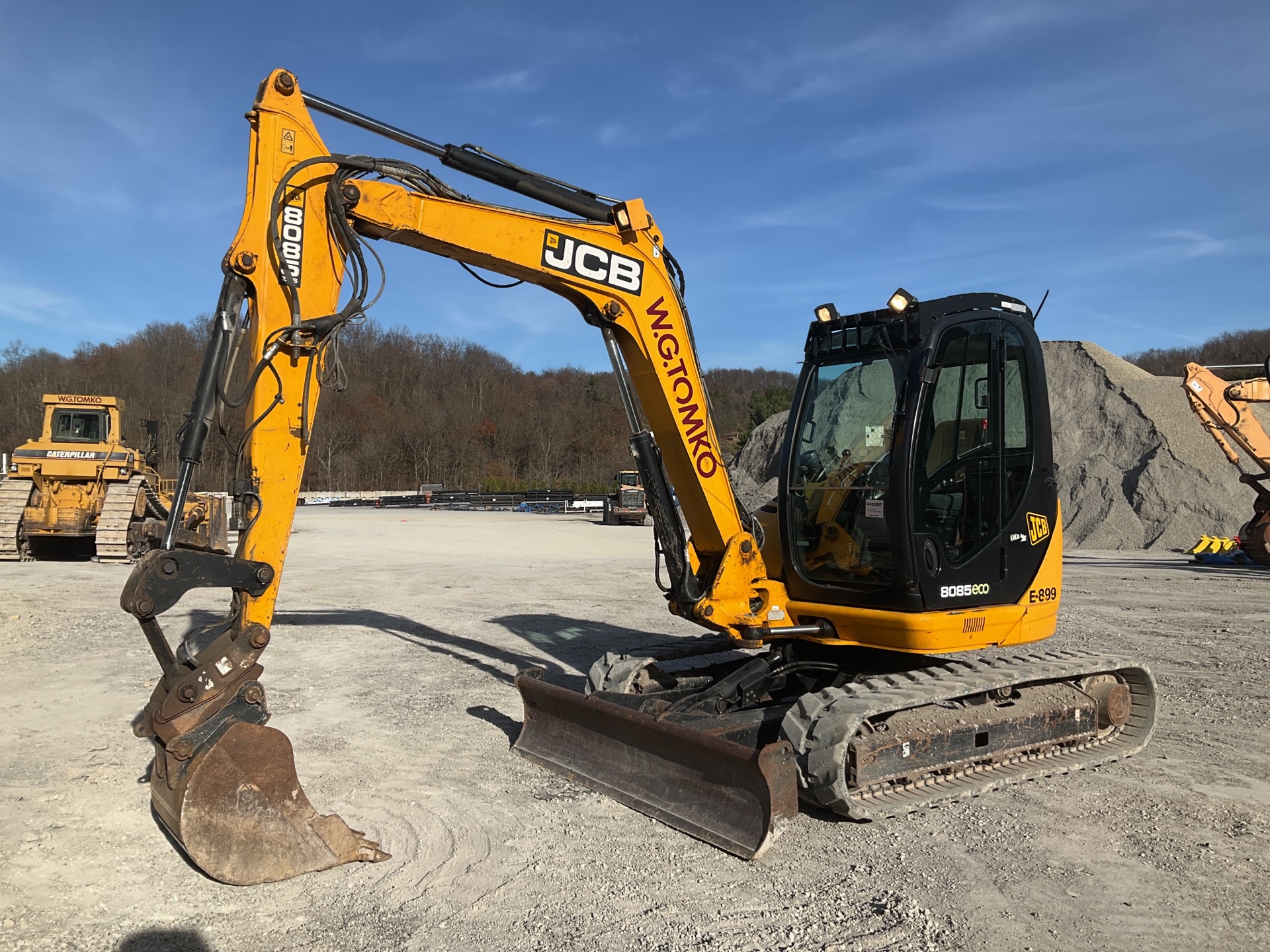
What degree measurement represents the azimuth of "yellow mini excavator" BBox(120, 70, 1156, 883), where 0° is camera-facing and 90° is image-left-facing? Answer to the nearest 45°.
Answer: approximately 45°

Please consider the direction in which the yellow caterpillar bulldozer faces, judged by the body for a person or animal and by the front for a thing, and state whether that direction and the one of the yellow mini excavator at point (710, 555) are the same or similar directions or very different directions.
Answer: very different directions

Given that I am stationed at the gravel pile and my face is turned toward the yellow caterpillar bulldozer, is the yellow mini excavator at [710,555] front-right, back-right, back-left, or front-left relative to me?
front-left

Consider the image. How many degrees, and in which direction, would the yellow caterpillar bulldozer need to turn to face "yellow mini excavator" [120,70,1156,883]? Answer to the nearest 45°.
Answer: approximately 135° to its right

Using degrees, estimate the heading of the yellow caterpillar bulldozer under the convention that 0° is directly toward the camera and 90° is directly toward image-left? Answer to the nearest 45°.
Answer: approximately 225°

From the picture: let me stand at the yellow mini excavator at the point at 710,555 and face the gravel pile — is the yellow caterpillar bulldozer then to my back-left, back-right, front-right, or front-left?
front-left

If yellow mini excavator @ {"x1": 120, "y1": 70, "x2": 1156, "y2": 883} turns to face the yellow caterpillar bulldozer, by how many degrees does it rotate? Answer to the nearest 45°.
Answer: approximately 90° to its right

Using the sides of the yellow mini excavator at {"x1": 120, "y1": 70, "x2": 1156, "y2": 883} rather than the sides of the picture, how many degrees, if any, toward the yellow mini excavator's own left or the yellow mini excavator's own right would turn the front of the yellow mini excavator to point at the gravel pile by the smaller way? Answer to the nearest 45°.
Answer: approximately 180°

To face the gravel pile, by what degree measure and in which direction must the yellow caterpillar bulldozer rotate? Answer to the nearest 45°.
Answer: approximately 45° to its right
